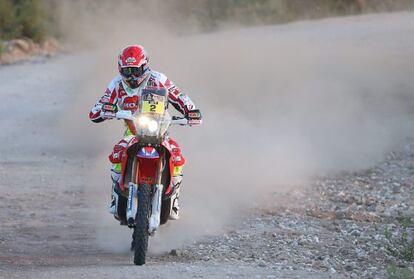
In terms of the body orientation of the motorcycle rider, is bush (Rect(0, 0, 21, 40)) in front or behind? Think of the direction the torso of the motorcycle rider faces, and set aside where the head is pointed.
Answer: behind

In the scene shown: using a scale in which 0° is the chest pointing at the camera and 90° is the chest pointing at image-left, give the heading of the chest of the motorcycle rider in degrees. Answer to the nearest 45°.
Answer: approximately 0°

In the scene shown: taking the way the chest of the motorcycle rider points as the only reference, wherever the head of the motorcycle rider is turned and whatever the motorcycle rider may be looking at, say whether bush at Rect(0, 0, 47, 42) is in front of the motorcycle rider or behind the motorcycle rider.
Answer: behind
